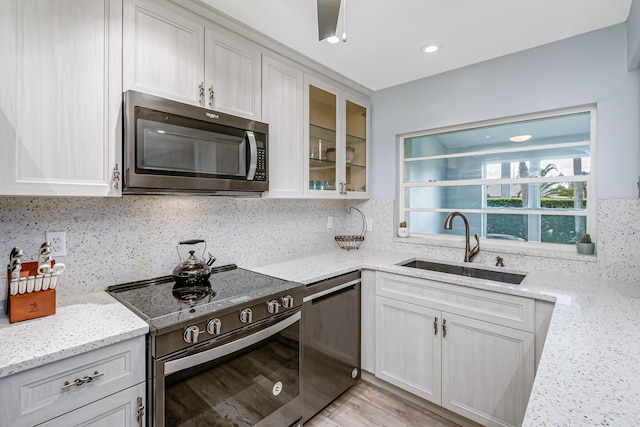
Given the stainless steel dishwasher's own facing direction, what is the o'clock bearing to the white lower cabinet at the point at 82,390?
The white lower cabinet is roughly at 3 o'clock from the stainless steel dishwasher.

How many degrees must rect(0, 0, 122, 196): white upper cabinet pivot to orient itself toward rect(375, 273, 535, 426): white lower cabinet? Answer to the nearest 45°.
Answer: approximately 90° to its left

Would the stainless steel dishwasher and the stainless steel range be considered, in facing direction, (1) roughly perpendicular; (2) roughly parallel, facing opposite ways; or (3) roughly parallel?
roughly parallel

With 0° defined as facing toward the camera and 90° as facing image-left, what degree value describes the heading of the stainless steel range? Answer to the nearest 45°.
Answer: approximately 315°

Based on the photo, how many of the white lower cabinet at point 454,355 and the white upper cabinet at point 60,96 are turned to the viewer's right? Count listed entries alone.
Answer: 0

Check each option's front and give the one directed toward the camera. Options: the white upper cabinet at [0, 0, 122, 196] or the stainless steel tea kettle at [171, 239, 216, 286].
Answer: the white upper cabinet

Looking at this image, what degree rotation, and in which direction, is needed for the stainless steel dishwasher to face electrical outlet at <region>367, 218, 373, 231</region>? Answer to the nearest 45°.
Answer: approximately 135° to its left

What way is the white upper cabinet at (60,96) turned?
toward the camera

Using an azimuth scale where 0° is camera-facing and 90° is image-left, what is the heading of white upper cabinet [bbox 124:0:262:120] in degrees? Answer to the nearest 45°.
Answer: approximately 315°

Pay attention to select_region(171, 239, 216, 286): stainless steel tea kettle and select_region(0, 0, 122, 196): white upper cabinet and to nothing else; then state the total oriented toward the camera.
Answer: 1
